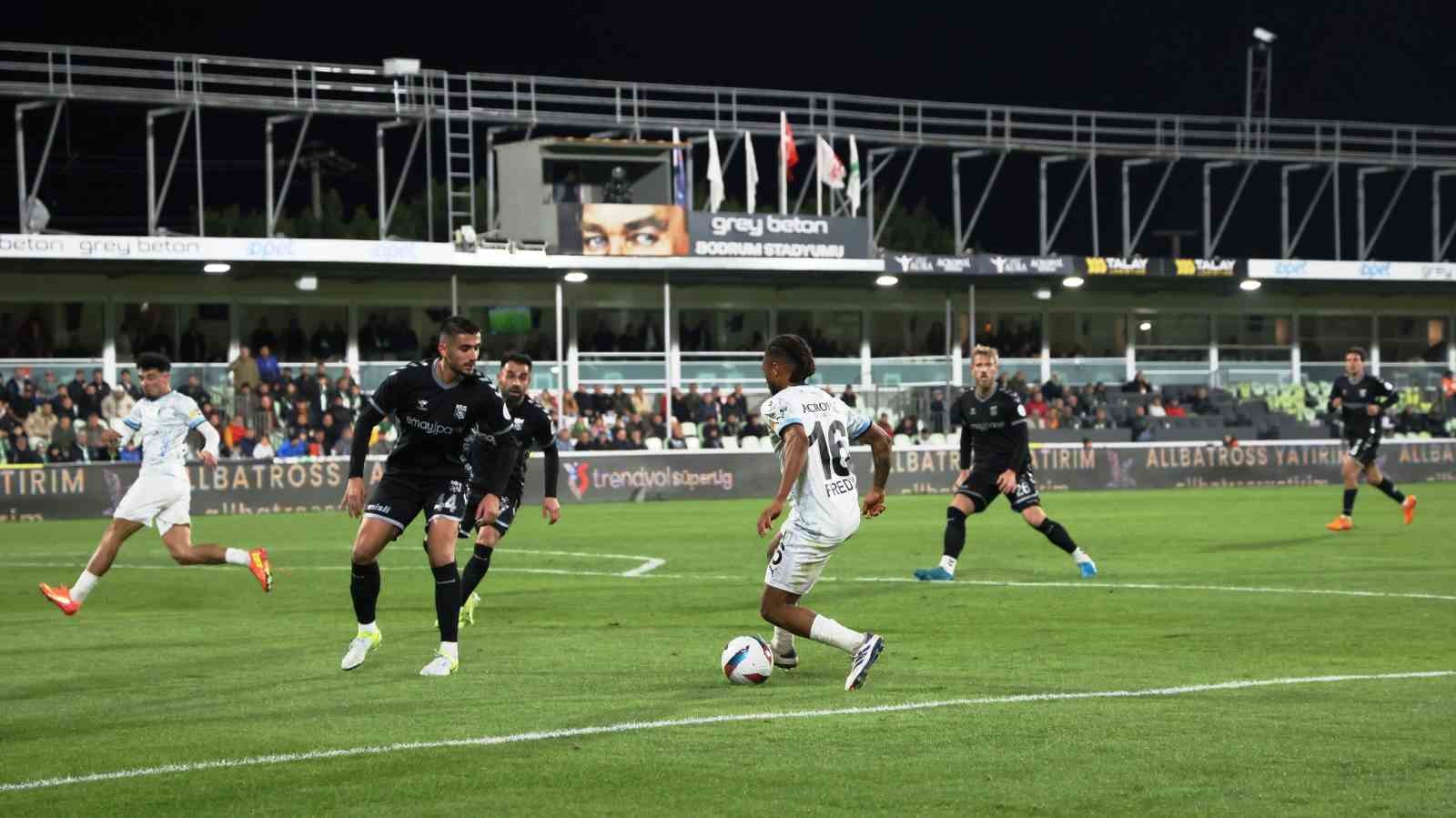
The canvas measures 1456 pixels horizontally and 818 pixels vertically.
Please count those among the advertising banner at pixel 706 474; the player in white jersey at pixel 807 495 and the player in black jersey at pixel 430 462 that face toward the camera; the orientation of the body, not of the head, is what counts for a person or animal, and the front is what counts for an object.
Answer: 2

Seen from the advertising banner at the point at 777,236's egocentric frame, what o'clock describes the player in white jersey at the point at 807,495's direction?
The player in white jersey is roughly at 12 o'clock from the advertising banner.

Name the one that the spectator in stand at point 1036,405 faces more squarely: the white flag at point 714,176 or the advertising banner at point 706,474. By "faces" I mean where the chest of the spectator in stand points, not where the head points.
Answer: the advertising banner

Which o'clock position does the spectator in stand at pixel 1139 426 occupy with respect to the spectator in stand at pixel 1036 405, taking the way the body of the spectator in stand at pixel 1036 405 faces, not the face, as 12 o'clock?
the spectator in stand at pixel 1139 426 is roughly at 9 o'clock from the spectator in stand at pixel 1036 405.

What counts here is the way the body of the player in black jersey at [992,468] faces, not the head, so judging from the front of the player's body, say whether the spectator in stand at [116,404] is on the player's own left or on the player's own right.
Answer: on the player's own right

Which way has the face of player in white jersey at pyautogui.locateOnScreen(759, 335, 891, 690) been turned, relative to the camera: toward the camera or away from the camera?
away from the camera

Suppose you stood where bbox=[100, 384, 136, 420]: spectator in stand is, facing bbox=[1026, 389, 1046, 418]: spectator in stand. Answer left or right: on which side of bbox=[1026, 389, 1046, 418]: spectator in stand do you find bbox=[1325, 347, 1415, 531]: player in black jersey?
right

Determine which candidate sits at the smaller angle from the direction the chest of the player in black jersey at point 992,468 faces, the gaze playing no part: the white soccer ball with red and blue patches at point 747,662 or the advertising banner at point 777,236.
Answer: the white soccer ball with red and blue patches

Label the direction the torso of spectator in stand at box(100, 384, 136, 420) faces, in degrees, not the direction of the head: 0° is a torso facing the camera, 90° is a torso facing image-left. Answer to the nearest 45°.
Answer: approximately 0°
